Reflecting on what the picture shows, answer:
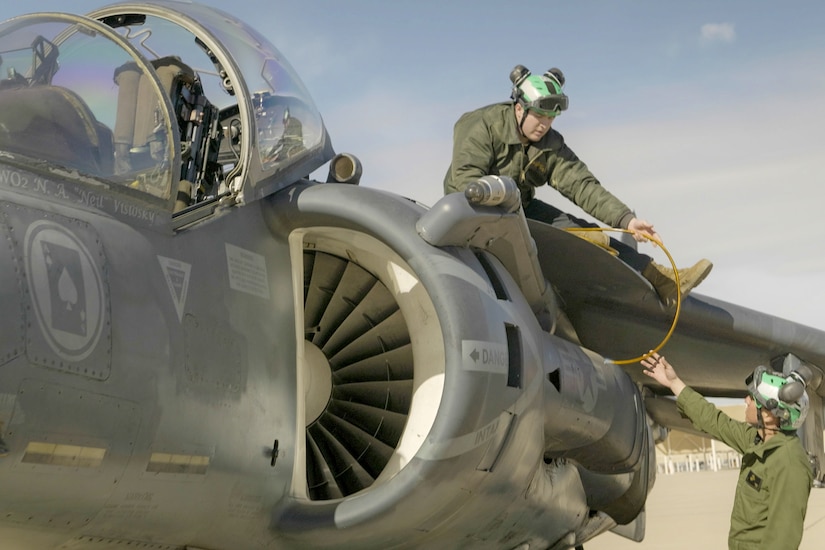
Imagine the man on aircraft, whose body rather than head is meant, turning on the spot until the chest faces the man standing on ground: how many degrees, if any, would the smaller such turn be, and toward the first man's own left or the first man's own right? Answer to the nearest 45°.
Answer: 0° — they already face them

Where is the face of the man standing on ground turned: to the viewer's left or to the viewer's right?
to the viewer's left

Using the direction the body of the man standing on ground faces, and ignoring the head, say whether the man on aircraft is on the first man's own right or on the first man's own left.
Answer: on the first man's own right

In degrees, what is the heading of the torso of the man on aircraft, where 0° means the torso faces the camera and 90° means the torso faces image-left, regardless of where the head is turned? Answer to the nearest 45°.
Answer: approximately 315°

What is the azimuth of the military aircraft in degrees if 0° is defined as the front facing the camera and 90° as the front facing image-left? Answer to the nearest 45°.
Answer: approximately 45°
